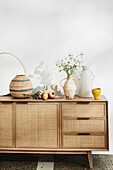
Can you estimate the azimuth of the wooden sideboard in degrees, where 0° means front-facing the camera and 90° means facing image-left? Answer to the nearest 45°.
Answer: approximately 0°
